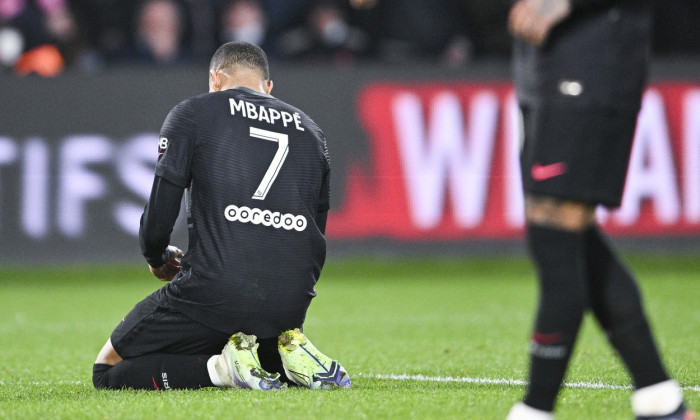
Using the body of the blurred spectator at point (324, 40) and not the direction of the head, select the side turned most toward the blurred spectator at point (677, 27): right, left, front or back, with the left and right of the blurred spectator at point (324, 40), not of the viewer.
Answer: left

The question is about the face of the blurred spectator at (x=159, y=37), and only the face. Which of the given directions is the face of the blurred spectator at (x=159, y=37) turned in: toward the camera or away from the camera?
toward the camera

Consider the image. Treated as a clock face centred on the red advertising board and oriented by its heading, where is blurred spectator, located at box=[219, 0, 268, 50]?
The blurred spectator is roughly at 4 o'clock from the red advertising board.

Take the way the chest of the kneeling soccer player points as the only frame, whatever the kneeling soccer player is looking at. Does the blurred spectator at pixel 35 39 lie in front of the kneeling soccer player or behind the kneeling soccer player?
in front

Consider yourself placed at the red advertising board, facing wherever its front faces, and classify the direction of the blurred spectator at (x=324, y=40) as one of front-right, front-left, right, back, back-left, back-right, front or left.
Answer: back-right

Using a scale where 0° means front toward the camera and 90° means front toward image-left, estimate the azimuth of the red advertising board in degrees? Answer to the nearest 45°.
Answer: approximately 0°

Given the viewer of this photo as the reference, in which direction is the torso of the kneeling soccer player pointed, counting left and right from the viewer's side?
facing away from the viewer and to the left of the viewer

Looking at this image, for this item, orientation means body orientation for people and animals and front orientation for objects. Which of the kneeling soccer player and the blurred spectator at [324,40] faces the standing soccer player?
the blurred spectator

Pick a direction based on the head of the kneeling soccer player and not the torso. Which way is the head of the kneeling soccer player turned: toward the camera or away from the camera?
away from the camera

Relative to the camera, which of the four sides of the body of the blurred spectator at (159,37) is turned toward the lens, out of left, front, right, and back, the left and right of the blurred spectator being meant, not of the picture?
front

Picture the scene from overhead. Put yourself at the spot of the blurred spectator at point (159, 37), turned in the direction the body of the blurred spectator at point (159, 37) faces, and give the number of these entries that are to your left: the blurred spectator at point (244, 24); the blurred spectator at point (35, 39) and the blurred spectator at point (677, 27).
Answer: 2

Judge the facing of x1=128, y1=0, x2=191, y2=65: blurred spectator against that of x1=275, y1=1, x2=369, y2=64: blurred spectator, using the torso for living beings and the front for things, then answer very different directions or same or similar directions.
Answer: same or similar directions

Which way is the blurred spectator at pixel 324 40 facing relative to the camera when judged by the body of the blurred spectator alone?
toward the camera
